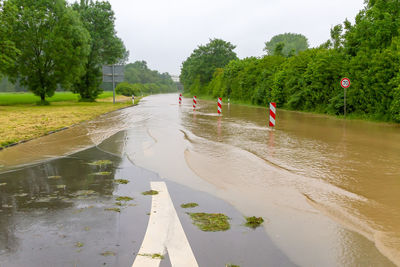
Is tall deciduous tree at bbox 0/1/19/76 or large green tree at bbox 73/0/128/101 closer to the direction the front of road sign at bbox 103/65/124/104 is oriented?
the large green tree

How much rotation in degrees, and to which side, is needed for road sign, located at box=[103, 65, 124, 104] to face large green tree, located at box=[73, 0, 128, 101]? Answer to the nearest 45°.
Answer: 0° — it already faces it

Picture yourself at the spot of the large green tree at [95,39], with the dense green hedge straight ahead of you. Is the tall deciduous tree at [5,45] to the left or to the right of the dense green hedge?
right

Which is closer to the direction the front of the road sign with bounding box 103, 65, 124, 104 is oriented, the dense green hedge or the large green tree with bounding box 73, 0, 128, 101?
the large green tree

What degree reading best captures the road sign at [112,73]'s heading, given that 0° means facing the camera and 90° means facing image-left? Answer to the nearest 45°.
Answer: approximately 180°
